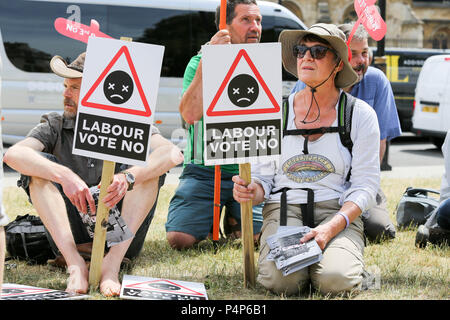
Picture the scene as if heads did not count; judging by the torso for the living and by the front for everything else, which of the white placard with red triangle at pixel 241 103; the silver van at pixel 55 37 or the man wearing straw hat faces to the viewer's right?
the silver van

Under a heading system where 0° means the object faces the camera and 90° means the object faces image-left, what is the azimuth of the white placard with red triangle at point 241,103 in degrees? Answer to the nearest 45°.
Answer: approximately 0°

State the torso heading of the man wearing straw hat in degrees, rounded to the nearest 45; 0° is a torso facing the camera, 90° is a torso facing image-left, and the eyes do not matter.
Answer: approximately 0°

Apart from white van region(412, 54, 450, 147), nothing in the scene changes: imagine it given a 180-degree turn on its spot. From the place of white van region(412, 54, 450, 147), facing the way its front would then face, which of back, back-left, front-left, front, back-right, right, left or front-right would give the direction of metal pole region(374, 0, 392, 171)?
front-left

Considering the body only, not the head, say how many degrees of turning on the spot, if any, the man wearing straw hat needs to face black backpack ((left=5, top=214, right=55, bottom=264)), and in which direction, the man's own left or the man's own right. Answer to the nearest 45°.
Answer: approximately 135° to the man's own right

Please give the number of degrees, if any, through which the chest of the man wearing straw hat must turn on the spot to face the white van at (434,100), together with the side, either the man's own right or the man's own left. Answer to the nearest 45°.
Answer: approximately 135° to the man's own left

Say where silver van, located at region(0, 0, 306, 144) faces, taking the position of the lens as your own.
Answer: facing to the right of the viewer

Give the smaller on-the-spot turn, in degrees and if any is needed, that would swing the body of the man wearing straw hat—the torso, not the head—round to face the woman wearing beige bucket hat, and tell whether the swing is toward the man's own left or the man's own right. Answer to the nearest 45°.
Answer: approximately 90° to the man's own left
